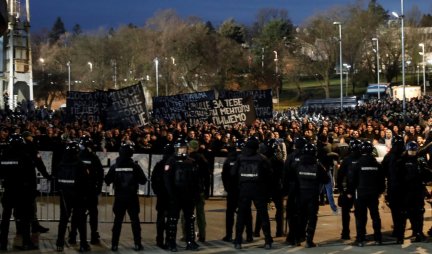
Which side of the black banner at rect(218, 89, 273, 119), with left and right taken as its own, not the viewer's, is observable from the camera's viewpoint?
front

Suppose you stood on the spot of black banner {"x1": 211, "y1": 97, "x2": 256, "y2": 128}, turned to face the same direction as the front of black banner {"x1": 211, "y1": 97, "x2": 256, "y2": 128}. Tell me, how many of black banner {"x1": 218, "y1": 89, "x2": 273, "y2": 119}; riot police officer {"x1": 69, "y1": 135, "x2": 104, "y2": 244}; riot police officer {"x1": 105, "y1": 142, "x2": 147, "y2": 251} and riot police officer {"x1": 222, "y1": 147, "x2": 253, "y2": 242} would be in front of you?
3

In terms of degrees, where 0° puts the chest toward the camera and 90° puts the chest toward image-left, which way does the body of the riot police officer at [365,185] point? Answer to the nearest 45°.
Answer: approximately 180°

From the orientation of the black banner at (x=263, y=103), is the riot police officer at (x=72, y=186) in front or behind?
in front

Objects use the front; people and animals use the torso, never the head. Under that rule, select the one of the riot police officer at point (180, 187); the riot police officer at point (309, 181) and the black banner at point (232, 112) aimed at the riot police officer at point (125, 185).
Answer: the black banner

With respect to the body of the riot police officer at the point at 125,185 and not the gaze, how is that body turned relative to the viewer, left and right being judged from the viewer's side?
facing away from the viewer

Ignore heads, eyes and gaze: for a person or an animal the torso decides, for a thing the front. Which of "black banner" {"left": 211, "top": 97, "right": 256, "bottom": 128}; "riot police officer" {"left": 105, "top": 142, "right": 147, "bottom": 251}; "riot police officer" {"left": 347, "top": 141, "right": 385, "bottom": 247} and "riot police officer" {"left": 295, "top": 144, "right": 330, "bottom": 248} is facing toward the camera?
the black banner

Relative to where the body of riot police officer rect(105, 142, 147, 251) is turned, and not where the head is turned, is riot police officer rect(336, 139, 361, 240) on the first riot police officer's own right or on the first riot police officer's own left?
on the first riot police officer's own right

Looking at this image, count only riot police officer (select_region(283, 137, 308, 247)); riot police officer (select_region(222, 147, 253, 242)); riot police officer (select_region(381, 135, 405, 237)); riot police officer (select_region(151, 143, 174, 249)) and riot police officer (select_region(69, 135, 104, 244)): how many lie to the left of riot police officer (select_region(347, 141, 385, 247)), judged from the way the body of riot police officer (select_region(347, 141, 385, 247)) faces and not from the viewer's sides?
4

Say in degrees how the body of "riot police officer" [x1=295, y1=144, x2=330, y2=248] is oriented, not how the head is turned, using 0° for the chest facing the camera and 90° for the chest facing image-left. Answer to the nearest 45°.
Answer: approximately 180°

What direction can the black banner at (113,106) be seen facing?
toward the camera

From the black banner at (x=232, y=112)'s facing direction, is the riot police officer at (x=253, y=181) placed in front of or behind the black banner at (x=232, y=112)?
in front

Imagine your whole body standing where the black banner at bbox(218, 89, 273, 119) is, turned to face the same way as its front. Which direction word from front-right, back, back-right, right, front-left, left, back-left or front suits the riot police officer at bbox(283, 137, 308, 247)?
front

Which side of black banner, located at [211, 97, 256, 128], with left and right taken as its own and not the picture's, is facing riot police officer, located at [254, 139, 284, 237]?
front

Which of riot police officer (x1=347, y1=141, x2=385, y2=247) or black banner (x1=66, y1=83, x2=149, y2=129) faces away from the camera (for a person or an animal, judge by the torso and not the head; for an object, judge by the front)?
the riot police officer

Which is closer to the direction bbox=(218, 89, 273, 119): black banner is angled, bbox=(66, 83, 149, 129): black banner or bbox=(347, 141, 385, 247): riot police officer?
the riot police officer

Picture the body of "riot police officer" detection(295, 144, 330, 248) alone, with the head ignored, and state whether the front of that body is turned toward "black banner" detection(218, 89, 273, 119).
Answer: yes
